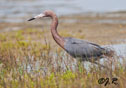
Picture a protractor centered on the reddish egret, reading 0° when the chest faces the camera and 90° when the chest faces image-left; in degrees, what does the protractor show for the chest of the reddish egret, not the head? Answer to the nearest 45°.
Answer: approximately 90°
